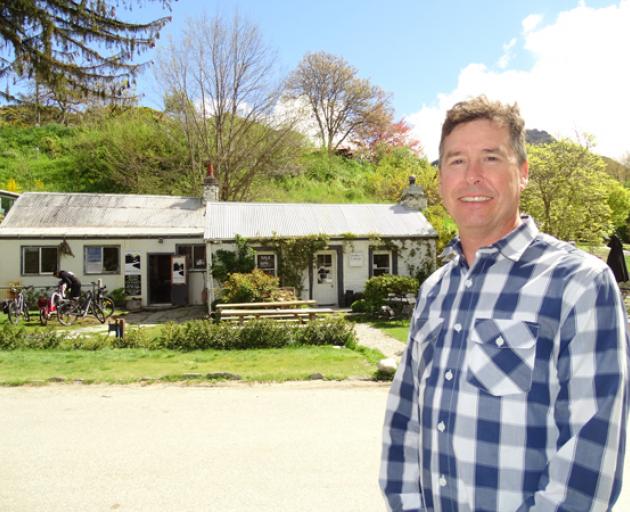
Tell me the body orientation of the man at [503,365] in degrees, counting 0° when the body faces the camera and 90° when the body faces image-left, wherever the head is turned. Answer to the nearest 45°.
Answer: approximately 45°

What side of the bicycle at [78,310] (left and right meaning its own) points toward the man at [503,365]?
right

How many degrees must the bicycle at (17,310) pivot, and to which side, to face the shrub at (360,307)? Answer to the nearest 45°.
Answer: approximately 135° to its left

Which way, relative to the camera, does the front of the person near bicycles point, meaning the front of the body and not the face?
to the viewer's left

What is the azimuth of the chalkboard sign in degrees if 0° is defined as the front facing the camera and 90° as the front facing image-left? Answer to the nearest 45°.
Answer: approximately 0°

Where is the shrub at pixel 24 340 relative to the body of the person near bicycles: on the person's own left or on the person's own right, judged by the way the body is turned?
on the person's own left

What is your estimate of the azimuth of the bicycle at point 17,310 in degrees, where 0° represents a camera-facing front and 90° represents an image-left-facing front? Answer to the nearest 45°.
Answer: approximately 45°

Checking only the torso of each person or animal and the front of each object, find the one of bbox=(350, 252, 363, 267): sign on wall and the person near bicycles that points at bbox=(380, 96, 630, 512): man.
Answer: the sign on wall

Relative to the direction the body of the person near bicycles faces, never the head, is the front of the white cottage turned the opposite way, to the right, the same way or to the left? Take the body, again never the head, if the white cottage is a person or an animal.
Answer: to the left

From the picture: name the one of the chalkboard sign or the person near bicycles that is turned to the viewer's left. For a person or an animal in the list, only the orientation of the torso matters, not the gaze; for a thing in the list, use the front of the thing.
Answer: the person near bicycles
